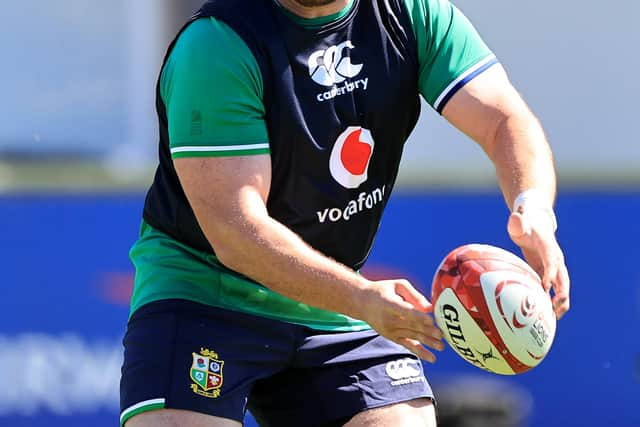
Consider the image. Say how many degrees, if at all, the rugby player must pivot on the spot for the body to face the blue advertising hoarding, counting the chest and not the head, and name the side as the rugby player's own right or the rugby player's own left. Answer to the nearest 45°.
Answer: approximately 135° to the rugby player's own left

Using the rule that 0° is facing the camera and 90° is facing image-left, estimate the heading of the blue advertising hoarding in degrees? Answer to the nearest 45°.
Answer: approximately 0°

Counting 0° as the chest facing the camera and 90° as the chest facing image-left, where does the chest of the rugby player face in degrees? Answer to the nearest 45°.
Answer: approximately 315°

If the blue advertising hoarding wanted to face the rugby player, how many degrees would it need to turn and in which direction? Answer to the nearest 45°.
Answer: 0° — it already faces them
